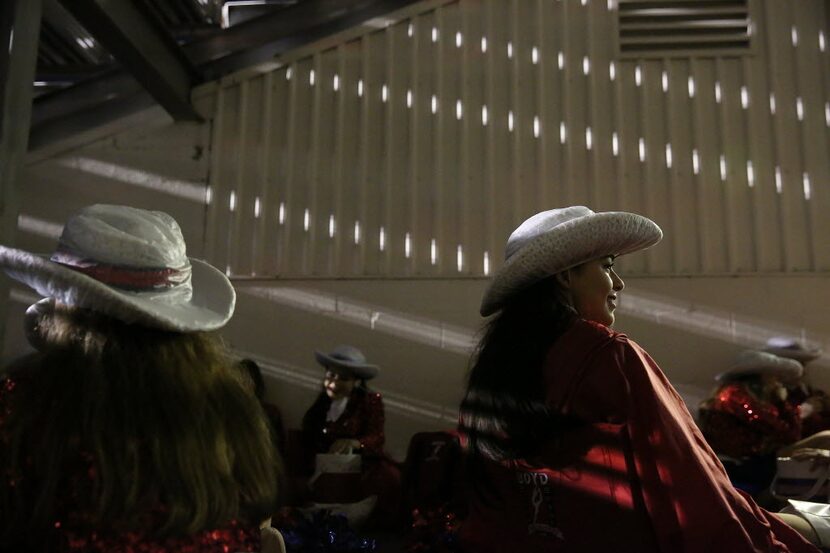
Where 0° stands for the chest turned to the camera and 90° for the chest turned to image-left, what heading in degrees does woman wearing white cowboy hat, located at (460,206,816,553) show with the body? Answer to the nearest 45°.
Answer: approximately 225°

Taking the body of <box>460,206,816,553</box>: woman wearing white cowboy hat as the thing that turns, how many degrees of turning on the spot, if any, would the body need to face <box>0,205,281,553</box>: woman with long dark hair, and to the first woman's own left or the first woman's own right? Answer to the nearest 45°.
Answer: approximately 180°

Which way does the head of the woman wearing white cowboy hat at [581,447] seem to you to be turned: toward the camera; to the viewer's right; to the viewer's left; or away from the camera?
to the viewer's right

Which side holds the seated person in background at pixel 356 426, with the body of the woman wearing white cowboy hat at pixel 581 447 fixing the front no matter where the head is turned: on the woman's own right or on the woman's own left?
on the woman's own left

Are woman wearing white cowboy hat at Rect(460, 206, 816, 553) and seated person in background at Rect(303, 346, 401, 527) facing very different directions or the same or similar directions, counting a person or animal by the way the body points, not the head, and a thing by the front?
very different directions

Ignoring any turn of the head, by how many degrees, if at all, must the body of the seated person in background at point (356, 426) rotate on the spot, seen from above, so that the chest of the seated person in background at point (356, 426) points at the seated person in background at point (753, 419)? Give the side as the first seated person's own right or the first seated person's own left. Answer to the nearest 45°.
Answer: approximately 135° to the first seated person's own left

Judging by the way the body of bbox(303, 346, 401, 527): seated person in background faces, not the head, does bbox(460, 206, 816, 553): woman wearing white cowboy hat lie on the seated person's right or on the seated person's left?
on the seated person's left
